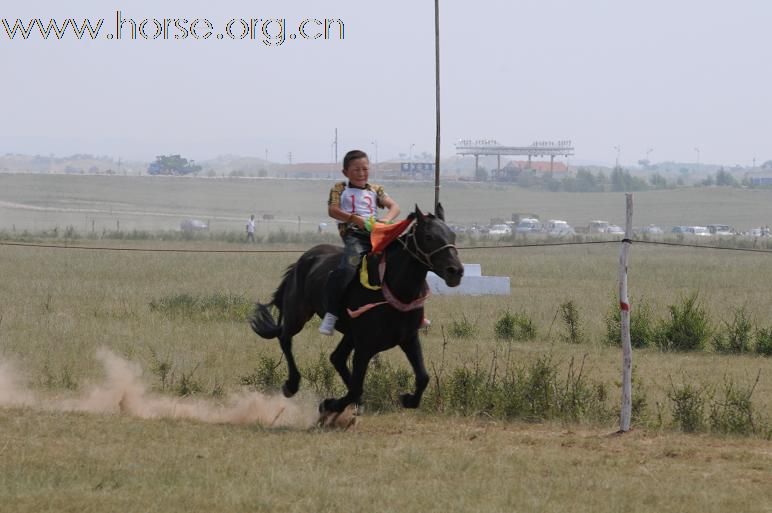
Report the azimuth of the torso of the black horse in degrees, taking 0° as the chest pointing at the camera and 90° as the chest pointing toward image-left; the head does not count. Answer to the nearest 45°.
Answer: approximately 315°

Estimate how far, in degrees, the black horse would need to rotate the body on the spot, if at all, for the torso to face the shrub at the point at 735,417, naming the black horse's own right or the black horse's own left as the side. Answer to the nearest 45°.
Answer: approximately 45° to the black horse's own left

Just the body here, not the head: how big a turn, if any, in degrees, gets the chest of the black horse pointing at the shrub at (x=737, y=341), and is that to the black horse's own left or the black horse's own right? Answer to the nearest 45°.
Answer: approximately 90° to the black horse's own left

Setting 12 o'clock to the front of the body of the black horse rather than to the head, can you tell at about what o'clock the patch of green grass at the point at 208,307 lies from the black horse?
The patch of green grass is roughly at 7 o'clock from the black horse.

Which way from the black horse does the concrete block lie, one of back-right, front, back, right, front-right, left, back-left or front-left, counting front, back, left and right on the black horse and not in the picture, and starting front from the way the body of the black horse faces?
back-left

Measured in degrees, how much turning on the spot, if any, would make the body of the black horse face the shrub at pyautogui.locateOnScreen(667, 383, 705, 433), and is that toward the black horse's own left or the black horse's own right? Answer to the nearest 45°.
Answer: approximately 45° to the black horse's own left

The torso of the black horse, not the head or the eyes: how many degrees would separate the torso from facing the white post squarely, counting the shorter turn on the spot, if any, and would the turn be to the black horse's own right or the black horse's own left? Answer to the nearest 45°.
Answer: approximately 45° to the black horse's own left

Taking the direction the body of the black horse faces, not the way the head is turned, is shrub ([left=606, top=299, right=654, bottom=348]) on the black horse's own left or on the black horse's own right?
on the black horse's own left
